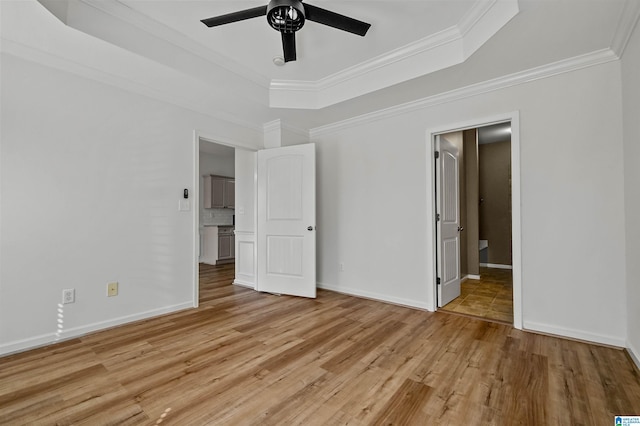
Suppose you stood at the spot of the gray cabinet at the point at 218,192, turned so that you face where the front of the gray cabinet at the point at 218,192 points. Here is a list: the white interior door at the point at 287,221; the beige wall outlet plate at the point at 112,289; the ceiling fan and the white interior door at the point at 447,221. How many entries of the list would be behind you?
0

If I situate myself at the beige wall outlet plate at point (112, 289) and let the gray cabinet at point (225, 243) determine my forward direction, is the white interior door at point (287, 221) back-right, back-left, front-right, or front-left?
front-right

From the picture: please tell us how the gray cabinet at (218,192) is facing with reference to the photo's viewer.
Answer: facing the viewer and to the right of the viewer

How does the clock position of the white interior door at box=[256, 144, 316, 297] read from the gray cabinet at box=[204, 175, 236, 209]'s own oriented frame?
The white interior door is roughly at 1 o'clock from the gray cabinet.

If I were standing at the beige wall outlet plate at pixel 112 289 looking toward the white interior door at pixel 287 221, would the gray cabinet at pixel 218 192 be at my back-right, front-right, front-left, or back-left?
front-left

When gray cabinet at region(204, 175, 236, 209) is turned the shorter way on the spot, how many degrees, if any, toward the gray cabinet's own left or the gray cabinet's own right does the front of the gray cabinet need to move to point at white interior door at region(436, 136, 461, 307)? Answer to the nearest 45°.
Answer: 0° — it already faces it

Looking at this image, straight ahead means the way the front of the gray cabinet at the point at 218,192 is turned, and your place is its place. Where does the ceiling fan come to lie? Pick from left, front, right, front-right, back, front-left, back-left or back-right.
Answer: front-right

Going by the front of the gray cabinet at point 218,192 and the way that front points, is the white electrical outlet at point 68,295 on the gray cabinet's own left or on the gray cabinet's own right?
on the gray cabinet's own right

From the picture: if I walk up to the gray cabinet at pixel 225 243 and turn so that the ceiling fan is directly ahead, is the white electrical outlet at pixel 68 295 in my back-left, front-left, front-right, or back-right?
front-right
